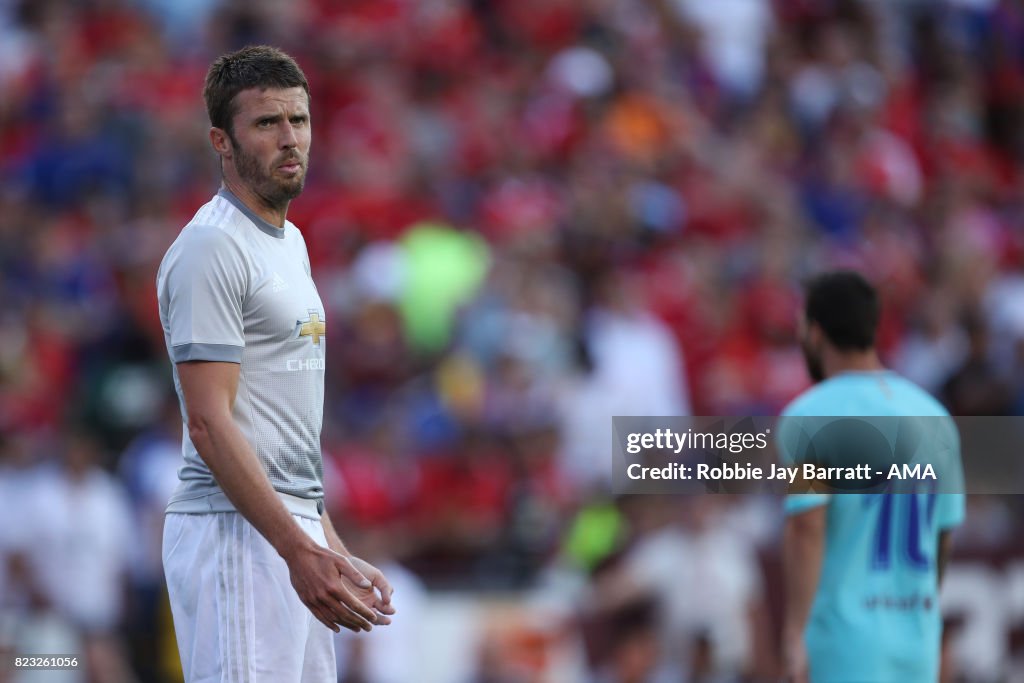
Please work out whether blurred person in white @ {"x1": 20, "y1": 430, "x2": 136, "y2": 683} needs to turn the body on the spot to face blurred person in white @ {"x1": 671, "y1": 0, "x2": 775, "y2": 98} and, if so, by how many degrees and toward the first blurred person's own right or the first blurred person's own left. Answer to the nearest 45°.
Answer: approximately 135° to the first blurred person's own left

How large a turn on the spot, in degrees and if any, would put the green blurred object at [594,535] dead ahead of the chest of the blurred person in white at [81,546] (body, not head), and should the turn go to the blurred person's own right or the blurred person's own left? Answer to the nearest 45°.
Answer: approximately 90° to the blurred person's own left

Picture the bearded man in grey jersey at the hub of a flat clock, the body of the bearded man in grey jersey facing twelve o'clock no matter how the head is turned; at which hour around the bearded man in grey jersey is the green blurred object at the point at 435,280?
The green blurred object is roughly at 8 o'clock from the bearded man in grey jersey.

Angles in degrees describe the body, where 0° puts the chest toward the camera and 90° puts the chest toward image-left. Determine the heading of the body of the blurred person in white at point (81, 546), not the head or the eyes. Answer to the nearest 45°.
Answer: approximately 0°

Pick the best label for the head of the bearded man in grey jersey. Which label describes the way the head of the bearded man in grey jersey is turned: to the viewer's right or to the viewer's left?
to the viewer's right

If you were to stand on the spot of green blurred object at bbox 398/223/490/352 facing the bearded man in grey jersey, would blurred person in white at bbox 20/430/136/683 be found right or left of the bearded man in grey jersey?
right

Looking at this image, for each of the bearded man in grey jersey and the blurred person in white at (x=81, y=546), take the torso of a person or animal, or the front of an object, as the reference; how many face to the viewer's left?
0

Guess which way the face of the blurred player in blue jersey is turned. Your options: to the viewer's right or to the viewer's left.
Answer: to the viewer's left

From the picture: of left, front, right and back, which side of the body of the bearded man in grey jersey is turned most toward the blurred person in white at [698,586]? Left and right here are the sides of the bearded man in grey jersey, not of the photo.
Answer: left
